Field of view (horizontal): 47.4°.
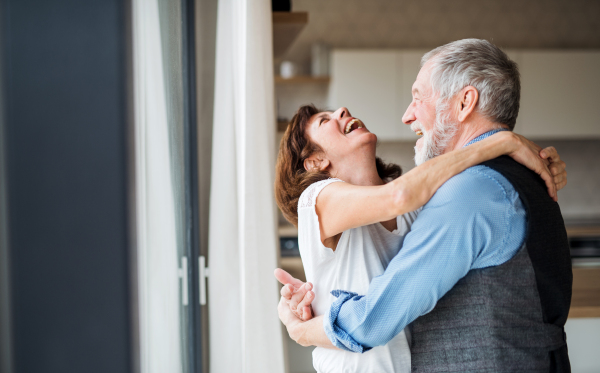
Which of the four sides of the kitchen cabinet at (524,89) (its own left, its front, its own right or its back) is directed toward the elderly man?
front

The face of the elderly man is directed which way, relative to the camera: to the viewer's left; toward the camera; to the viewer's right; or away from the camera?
to the viewer's left

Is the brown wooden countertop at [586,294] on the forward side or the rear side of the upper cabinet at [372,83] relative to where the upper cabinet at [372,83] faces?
on the forward side

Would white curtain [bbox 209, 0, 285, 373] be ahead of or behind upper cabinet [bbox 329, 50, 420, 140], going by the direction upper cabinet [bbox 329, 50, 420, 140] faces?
ahead

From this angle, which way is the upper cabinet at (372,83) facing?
toward the camera

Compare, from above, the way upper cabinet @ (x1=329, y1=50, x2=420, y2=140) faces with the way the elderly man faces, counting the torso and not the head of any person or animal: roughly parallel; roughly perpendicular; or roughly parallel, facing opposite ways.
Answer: roughly perpendicular

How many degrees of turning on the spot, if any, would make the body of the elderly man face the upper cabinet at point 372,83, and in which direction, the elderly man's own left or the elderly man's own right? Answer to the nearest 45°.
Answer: approximately 90° to the elderly man's own right

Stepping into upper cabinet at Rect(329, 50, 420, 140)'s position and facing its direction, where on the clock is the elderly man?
The elderly man is roughly at 12 o'clock from the upper cabinet.

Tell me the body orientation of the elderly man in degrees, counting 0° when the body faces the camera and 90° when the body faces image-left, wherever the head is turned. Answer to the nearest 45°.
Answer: approximately 90°

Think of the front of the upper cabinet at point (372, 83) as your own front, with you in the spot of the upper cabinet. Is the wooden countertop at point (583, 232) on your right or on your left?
on your left

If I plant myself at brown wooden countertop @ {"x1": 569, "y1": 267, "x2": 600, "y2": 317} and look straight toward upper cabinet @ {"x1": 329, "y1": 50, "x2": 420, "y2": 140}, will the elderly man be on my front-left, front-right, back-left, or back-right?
back-left

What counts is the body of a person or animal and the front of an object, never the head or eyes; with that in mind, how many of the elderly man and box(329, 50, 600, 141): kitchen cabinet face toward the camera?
1
